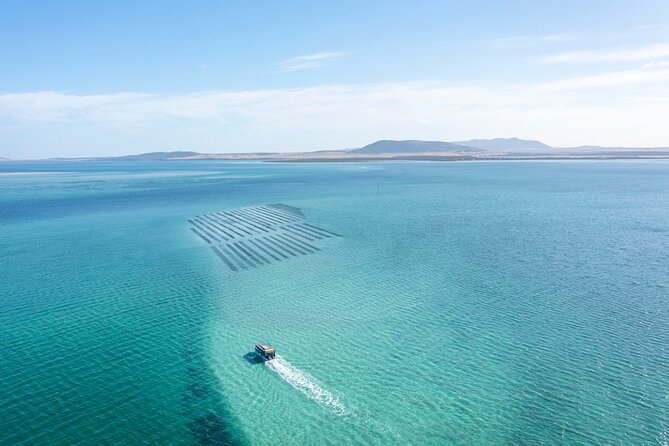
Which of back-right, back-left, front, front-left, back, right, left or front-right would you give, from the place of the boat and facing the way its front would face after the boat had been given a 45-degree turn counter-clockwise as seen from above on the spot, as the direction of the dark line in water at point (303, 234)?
right

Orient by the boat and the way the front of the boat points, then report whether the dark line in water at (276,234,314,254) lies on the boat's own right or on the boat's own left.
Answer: on the boat's own right

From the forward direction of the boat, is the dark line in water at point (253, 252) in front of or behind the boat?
in front

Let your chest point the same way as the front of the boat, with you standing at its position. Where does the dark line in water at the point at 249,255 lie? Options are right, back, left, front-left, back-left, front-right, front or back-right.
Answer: front-right

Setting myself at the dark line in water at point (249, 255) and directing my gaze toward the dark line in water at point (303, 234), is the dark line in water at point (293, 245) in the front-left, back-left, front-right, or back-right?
front-right

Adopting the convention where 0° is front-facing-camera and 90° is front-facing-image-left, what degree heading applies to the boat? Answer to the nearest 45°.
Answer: approximately 135°
